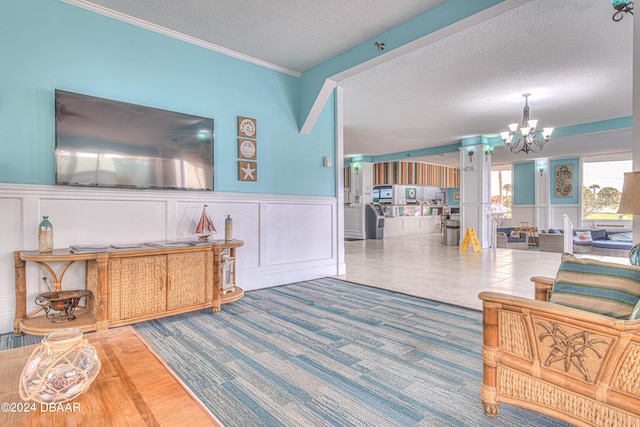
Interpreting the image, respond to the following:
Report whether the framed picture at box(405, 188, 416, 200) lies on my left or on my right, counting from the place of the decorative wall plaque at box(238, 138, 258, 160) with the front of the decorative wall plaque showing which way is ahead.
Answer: on my left

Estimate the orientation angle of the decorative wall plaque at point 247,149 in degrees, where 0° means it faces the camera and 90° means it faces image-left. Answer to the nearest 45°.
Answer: approximately 315°

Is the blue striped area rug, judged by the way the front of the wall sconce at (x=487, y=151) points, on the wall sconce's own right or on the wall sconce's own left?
on the wall sconce's own right

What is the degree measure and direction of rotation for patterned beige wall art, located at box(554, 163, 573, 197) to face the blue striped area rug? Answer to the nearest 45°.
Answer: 0° — it already faces it

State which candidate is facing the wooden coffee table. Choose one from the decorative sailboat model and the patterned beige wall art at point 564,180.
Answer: the patterned beige wall art

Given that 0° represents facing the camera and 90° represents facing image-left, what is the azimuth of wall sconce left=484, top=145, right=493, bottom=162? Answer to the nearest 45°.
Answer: approximately 315°

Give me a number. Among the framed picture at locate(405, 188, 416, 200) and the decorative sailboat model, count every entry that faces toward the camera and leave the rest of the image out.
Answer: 1

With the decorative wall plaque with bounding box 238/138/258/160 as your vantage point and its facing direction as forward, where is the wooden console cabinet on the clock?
The wooden console cabinet is roughly at 3 o'clock from the decorative wall plaque.

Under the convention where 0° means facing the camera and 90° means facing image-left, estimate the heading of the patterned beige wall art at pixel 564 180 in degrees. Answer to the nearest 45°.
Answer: approximately 0°

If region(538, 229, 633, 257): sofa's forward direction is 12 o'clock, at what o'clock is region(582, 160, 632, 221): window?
The window is roughly at 6 o'clock from the sofa.
